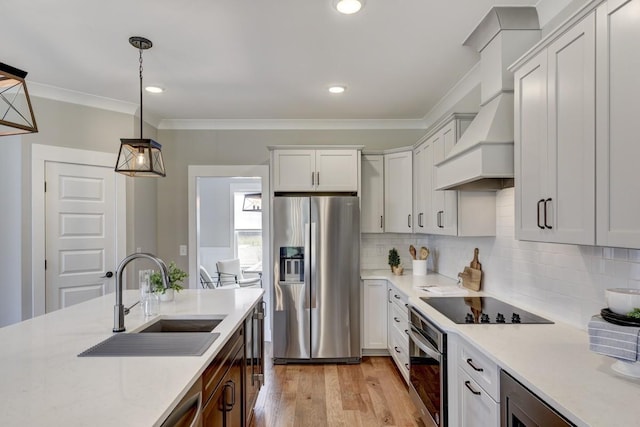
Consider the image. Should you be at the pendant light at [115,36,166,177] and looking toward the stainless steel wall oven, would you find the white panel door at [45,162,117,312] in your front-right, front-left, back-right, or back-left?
back-left

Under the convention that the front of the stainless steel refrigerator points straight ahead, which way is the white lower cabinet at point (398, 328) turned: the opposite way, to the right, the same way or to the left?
to the right

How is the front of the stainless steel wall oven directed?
to the viewer's left

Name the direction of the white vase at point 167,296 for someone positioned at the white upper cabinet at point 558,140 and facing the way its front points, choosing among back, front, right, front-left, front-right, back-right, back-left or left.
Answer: front-right

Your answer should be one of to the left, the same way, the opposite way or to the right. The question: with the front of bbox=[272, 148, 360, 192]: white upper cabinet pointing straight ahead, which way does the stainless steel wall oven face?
to the right

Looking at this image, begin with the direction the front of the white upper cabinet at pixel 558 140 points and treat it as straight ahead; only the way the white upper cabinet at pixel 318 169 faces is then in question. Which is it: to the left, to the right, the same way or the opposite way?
to the left

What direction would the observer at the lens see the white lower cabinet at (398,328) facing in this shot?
facing to the left of the viewer

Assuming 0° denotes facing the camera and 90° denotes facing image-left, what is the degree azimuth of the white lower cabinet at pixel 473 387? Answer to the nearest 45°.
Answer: approximately 45°

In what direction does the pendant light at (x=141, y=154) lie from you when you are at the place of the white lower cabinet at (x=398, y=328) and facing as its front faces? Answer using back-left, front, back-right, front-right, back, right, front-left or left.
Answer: front-left
